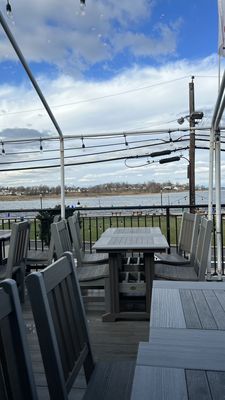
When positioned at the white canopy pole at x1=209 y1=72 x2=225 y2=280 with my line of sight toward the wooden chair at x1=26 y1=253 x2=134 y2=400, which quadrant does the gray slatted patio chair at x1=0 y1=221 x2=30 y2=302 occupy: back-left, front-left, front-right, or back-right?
front-right

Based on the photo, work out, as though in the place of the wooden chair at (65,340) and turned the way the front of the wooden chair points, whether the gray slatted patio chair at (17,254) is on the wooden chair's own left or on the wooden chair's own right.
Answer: on the wooden chair's own left
